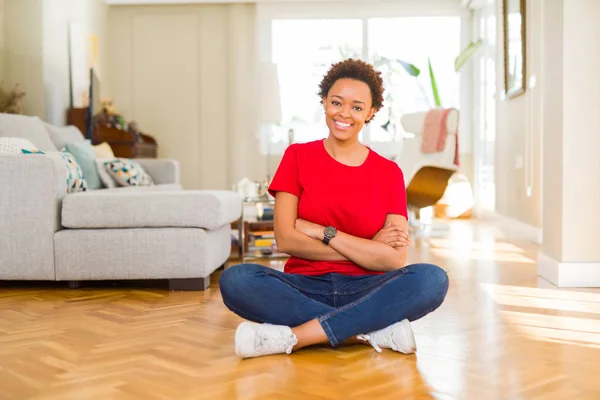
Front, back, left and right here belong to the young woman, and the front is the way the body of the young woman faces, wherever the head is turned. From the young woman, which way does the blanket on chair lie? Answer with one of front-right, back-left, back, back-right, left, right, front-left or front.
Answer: back

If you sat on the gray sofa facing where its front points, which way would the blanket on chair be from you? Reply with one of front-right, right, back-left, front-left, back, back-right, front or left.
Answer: front-left

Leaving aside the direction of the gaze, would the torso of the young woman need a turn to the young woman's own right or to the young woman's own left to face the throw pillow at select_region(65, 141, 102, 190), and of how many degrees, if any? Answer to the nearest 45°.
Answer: approximately 135° to the young woman's own right

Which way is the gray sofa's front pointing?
to the viewer's right

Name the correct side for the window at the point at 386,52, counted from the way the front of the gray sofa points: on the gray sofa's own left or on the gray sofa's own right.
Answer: on the gray sofa's own left

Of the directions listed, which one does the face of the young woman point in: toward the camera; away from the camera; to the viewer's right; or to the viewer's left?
toward the camera

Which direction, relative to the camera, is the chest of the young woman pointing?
toward the camera

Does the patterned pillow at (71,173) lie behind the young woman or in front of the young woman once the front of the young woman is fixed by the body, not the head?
behind

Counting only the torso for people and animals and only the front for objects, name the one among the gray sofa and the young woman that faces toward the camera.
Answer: the young woman

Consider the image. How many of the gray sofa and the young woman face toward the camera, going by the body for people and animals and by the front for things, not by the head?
1

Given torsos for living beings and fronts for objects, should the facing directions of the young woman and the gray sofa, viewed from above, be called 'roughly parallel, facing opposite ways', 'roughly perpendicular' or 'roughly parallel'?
roughly perpendicular

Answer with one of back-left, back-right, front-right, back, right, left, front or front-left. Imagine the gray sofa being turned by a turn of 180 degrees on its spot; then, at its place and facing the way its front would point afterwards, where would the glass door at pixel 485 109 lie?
back-right

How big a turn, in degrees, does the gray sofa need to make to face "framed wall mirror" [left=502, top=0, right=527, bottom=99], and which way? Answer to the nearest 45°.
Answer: approximately 45° to its left
